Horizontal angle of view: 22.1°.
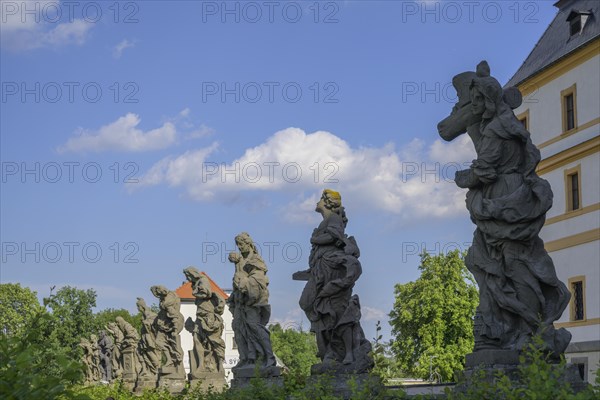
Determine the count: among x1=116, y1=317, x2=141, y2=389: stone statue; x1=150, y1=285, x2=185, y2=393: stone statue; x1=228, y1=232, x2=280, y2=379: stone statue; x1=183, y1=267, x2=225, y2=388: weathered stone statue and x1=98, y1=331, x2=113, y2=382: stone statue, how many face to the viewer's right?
0

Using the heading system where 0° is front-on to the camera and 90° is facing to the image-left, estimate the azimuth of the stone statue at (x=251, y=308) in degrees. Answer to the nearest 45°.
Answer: approximately 45°

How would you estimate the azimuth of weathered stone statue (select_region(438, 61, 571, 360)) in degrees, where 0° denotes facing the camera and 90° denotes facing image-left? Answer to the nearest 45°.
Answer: approximately 45°

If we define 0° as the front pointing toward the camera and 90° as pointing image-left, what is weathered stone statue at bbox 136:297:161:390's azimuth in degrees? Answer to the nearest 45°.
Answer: approximately 45°

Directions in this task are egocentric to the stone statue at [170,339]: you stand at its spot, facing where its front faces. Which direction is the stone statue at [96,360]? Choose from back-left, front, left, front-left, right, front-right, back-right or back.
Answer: back-right

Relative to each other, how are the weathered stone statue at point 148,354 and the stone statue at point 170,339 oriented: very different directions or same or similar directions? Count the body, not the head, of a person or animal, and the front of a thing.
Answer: same or similar directions

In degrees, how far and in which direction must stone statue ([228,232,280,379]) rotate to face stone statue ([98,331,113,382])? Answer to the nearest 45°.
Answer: approximately 135° to its right

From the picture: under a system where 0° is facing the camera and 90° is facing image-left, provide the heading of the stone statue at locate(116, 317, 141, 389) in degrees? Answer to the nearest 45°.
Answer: approximately 45°

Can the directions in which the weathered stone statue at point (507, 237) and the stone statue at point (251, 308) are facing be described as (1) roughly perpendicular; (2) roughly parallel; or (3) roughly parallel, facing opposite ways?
roughly parallel

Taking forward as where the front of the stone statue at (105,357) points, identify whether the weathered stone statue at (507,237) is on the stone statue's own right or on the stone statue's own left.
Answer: on the stone statue's own left

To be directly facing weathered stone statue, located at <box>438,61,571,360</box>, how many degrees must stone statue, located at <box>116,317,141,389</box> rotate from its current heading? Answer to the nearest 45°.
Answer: approximately 45° to its left

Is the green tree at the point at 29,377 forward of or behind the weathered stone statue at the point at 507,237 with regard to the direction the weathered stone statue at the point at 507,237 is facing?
forward

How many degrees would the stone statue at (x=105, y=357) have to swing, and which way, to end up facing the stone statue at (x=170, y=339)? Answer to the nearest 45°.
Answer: approximately 45° to its left

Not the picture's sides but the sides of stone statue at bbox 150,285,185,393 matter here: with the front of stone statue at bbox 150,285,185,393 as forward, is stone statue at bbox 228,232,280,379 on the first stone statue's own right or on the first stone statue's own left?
on the first stone statue's own left

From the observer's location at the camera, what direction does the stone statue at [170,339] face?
facing the viewer and to the left of the viewer
